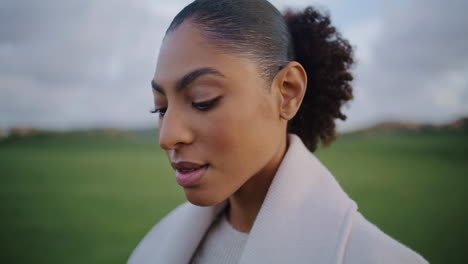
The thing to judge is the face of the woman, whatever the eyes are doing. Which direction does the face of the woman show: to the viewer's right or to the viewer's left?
to the viewer's left

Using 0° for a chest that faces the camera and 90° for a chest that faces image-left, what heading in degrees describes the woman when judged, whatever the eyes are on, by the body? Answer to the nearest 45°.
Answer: approximately 45°
